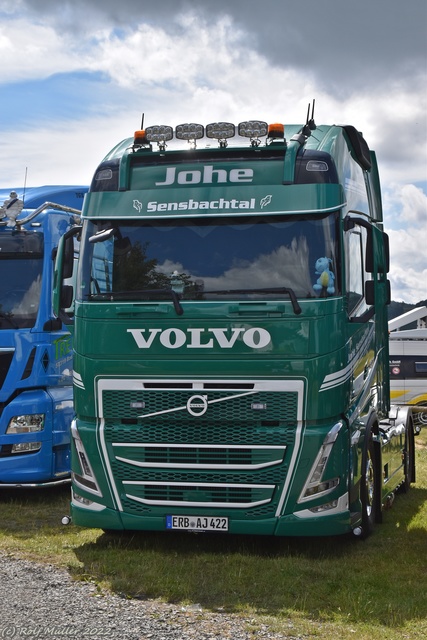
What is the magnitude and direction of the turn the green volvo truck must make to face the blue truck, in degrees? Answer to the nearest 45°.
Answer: approximately 135° to its right

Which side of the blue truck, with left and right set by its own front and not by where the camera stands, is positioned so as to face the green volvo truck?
left

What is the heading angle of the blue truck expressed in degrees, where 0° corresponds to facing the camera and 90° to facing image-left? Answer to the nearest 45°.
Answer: approximately 45°

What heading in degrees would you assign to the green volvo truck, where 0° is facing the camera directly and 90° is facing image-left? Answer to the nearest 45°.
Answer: approximately 0°
